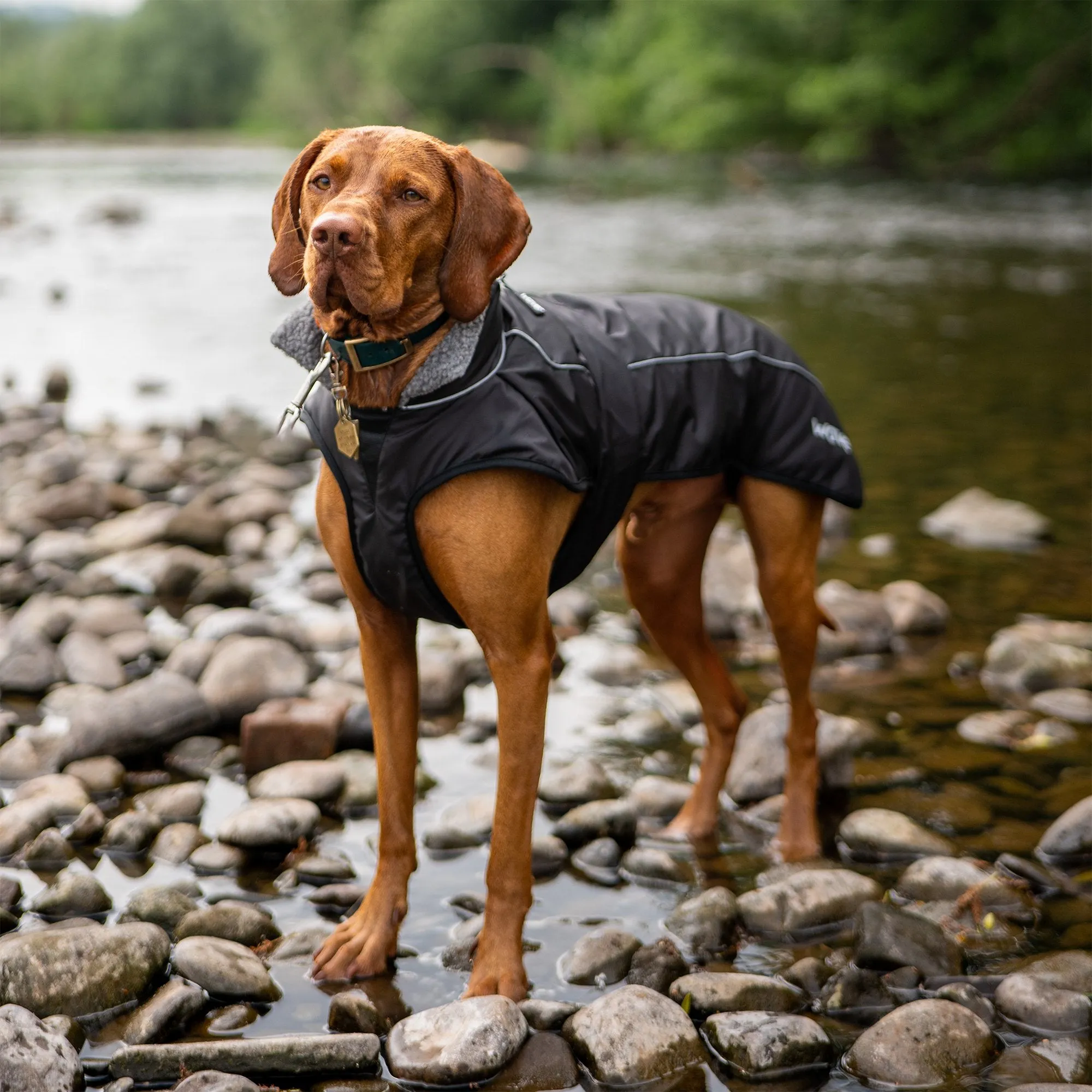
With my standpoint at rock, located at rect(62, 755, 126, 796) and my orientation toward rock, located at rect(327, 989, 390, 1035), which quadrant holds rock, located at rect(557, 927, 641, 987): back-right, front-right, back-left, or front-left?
front-left

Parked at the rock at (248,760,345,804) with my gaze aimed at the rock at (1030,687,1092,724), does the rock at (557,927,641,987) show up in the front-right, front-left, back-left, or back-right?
front-right

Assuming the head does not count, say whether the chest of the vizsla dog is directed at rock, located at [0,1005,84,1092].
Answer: yes

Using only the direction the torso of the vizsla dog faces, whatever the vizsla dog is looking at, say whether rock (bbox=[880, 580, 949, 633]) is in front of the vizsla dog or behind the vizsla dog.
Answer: behind

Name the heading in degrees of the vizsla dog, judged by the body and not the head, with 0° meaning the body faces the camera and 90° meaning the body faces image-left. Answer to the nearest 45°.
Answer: approximately 45°

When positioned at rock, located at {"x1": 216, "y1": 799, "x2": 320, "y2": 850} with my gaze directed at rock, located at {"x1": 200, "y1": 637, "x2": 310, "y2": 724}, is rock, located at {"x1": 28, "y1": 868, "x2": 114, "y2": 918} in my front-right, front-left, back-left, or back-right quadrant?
back-left

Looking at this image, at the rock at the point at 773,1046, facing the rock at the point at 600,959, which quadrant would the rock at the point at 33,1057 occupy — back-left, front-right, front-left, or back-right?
front-left

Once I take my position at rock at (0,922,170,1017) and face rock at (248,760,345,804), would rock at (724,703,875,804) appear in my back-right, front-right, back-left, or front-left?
front-right

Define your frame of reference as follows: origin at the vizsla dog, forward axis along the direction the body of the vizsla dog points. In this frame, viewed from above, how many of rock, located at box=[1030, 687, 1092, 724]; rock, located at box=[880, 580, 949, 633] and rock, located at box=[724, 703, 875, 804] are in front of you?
0
